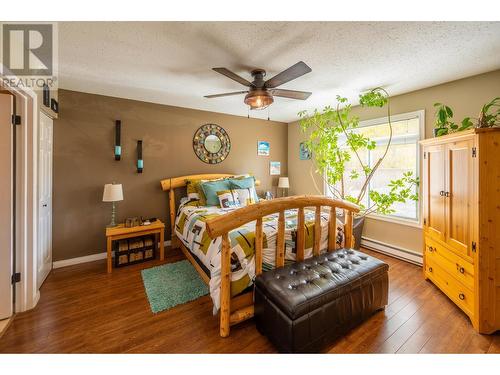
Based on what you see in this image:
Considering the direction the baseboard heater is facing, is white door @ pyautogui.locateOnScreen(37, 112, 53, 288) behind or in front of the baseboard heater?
in front

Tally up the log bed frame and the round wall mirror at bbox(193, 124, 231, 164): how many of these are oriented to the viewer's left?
0

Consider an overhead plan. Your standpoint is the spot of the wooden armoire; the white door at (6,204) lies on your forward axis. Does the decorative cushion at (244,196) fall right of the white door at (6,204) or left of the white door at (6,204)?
right

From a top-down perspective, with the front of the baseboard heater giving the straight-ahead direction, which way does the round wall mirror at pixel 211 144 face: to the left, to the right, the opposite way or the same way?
to the left

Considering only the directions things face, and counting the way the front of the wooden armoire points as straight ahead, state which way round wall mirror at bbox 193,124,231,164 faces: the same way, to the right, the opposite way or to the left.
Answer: to the left

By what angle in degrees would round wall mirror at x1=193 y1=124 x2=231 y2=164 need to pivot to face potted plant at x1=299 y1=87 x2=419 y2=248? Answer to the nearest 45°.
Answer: approximately 45° to its left

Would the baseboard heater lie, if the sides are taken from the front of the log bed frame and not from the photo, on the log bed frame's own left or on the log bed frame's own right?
on the log bed frame's own left

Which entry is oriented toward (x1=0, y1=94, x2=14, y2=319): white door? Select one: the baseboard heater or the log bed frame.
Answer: the baseboard heater

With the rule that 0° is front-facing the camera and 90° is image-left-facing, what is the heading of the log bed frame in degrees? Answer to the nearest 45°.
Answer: approximately 315°
